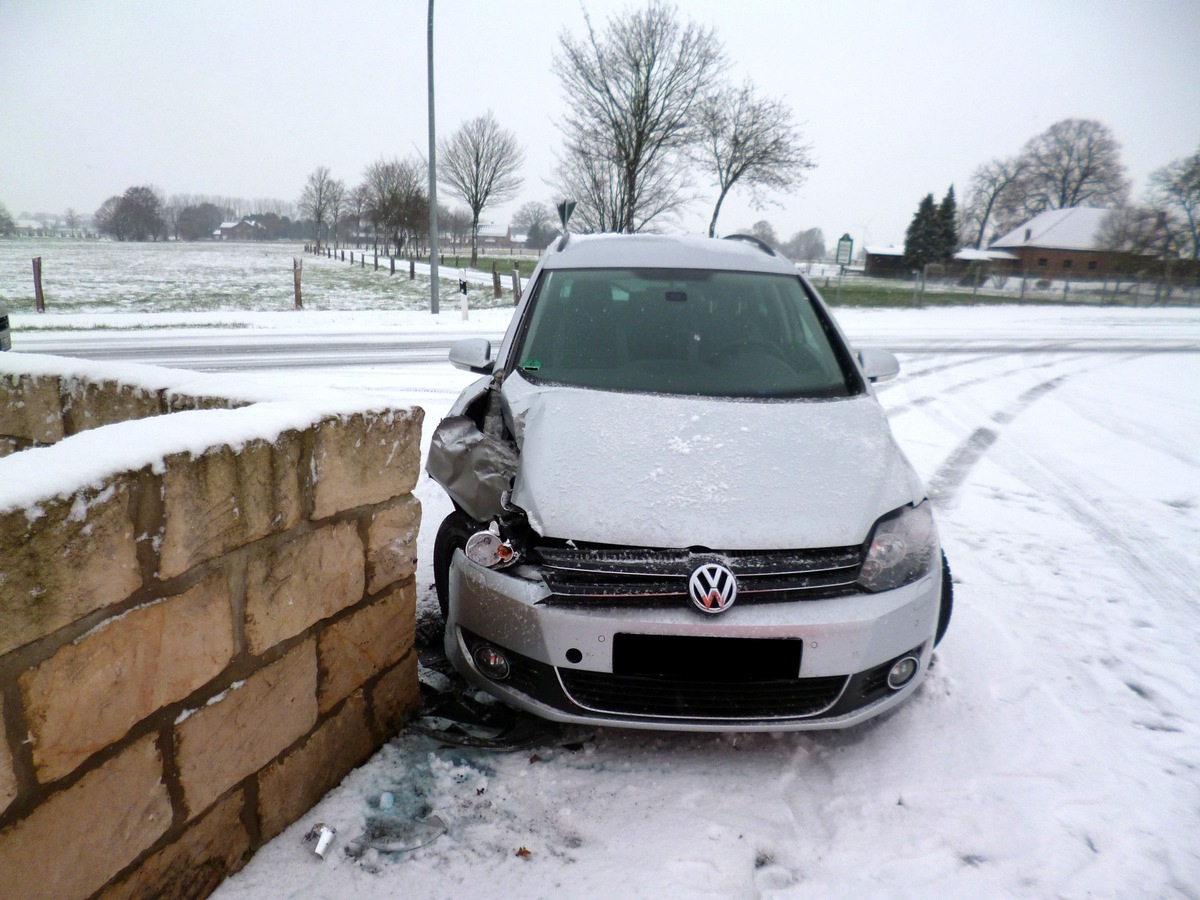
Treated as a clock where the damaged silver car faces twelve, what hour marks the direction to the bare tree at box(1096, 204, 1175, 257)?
The bare tree is roughly at 7 o'clock from the damaged silver car.

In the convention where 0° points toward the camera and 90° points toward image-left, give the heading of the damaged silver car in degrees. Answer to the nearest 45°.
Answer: approximately 0°

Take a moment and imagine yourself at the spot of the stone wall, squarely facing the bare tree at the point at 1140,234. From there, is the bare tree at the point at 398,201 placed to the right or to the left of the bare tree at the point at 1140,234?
left

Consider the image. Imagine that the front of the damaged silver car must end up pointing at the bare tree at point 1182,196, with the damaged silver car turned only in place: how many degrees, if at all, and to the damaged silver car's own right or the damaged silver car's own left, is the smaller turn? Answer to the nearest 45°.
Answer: approximately 135° to the damaged silver car's own left

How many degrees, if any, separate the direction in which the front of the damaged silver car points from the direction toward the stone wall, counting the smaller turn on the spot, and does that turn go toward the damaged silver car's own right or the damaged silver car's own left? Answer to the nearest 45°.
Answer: approximately 45° to the damaged silver car's own right

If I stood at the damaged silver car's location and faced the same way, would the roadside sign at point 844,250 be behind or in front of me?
behind

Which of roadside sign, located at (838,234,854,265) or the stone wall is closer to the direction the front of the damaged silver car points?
the stone wall

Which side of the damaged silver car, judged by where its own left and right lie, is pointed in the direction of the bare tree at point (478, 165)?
back
